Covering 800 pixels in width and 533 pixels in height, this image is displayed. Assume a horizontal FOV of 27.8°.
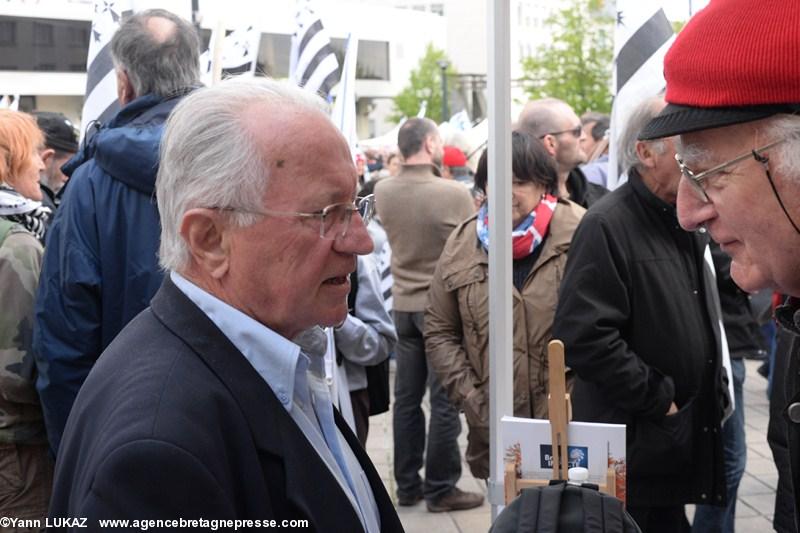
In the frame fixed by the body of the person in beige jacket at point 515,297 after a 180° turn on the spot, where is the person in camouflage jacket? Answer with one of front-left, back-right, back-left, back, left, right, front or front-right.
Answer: back-left

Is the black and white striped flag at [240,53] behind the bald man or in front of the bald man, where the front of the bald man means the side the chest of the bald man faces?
behind

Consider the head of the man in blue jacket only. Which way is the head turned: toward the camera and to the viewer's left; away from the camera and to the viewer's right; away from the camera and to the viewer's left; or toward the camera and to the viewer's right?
away from the camera and to the viewer's left

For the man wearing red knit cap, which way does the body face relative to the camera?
to the viewer's left

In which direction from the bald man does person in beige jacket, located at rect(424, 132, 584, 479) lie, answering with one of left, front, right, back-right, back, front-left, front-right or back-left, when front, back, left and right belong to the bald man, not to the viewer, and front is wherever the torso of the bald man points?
right

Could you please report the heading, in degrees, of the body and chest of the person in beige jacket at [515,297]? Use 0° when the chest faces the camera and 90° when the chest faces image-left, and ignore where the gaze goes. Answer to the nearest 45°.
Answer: approximately 0°

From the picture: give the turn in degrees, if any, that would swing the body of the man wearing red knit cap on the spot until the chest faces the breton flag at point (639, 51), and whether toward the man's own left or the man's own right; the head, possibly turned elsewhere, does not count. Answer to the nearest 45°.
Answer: approximately 90° to the man's own right

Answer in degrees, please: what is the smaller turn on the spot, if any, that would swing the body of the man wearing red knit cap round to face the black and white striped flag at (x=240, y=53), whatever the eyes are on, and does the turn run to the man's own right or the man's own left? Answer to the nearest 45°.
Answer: approximately 45° to the man's own right

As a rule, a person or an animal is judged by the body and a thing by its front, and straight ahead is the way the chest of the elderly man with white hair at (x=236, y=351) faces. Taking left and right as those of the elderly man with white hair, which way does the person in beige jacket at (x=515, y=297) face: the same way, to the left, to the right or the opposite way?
to the right

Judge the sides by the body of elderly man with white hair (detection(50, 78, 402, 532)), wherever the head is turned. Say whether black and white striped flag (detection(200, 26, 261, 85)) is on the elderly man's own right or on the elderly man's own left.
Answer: on the elderly man's own left

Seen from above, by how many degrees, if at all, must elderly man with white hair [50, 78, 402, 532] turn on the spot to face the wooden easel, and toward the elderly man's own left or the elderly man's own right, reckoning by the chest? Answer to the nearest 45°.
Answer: approximately 45° to the elderly man's own left

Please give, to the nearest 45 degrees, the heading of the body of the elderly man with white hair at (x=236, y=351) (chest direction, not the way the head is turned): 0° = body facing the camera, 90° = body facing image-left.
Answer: approximately 270°
